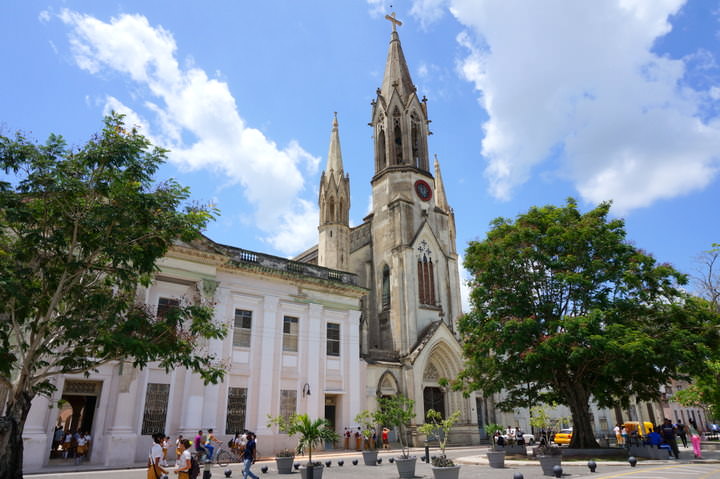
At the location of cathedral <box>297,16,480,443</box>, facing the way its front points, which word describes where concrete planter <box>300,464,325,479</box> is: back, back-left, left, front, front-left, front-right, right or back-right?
front-right

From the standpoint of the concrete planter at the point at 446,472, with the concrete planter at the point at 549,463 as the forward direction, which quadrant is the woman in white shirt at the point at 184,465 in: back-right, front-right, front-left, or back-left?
back-left

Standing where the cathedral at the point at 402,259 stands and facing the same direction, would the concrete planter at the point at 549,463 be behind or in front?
in front

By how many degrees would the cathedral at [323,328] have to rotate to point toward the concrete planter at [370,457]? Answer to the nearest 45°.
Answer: approximately 45° to its right

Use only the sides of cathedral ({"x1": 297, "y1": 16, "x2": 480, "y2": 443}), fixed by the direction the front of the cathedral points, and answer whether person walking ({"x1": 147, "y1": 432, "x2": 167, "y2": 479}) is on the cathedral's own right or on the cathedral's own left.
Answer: on the cathedral's own right

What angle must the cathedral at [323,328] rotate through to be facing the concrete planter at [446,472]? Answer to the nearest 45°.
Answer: approximately 45° to its right

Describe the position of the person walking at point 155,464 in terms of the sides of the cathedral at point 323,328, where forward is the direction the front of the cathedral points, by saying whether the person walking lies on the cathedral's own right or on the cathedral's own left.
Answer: on the cathedral's own right
